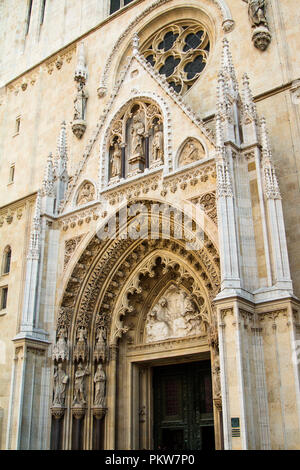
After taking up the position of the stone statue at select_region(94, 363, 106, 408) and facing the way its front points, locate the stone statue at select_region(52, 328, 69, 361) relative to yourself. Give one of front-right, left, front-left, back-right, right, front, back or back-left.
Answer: right

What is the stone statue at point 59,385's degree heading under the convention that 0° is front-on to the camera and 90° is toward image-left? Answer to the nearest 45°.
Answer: approximately 0°

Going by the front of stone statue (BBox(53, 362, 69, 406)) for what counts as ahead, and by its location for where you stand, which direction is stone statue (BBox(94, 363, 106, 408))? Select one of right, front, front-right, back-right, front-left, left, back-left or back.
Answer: left

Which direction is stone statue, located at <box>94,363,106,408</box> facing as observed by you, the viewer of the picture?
facing the viewer

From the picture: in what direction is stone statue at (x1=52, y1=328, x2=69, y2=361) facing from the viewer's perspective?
toward the camera

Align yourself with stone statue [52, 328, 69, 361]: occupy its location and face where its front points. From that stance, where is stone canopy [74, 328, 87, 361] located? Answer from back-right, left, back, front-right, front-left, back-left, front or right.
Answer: left

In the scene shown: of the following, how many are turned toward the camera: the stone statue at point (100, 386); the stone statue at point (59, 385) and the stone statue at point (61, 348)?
3

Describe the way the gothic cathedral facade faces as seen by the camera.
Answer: facing the viewer and to the left of the viewer

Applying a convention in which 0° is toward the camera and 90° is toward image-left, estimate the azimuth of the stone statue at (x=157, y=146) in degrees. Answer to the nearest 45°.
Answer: approximately 45°
